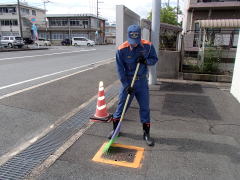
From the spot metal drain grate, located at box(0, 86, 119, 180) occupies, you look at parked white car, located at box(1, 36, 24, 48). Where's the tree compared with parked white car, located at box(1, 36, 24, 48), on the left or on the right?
right

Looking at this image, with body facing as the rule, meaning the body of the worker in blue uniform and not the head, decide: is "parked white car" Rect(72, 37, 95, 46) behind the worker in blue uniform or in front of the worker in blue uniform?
behind

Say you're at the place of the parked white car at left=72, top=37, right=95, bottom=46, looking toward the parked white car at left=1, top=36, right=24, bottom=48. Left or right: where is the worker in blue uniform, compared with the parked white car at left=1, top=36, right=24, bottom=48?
left

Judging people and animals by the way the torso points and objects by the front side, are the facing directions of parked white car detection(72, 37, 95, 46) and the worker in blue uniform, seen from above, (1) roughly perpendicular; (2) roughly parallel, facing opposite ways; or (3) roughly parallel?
roughly perpendicular

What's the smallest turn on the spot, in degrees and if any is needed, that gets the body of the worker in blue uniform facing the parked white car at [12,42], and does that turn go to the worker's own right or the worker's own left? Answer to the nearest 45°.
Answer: approximately 135° to the worker's own right
